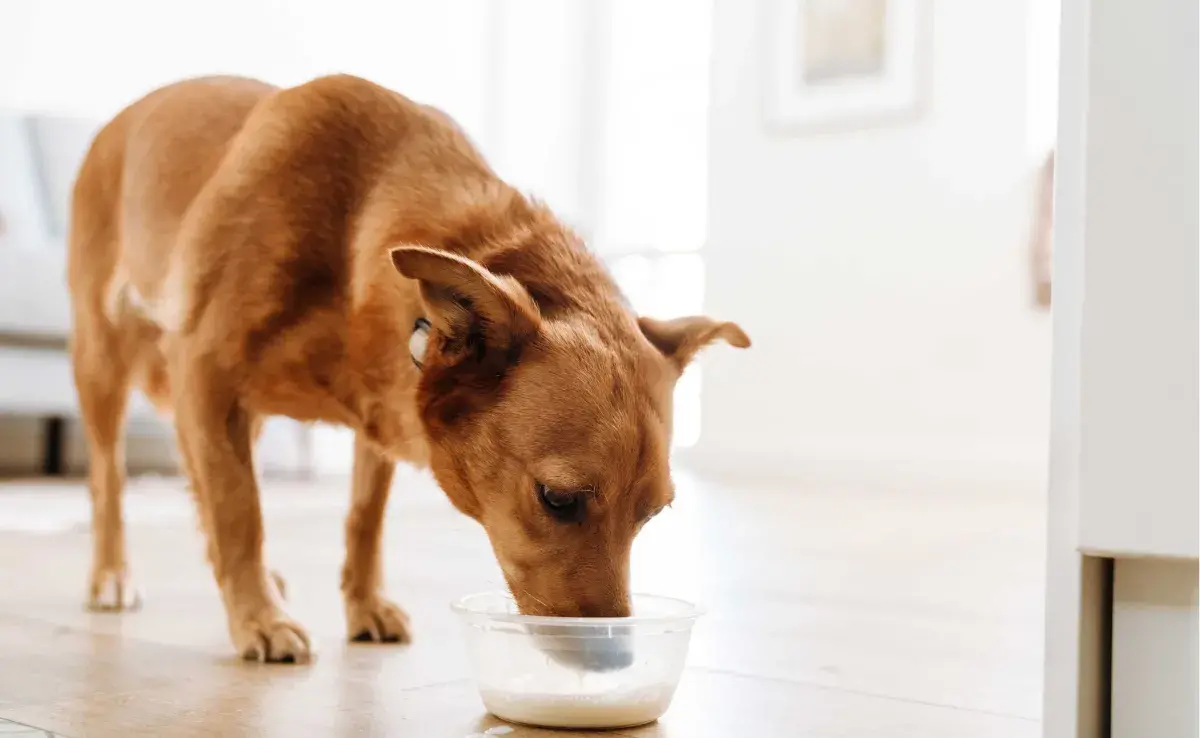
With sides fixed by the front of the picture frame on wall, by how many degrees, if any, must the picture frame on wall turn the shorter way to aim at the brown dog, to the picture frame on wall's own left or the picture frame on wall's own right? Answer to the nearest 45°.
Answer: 0° — it already faces it

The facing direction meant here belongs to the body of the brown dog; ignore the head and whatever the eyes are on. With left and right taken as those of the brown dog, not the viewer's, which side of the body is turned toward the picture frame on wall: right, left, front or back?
left

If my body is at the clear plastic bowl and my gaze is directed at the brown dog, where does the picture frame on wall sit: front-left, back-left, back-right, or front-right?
front-right

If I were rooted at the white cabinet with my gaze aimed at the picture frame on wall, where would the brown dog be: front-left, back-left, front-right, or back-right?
front-left

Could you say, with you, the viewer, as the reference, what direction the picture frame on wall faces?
facing the viewer

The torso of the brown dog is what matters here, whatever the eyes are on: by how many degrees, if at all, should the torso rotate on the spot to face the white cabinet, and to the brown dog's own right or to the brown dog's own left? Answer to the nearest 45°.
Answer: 0° — it already faces it

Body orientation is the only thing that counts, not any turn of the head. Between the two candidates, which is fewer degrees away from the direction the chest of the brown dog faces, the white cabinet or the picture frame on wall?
the white cabinet

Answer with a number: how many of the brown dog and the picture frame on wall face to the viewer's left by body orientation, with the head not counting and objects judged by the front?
0

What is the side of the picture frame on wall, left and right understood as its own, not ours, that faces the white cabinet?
front

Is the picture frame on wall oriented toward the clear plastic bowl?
yes

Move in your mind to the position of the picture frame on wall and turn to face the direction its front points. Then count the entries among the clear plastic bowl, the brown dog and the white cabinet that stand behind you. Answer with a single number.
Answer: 0
